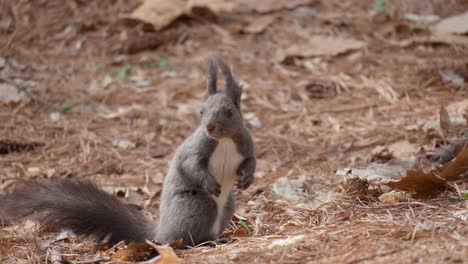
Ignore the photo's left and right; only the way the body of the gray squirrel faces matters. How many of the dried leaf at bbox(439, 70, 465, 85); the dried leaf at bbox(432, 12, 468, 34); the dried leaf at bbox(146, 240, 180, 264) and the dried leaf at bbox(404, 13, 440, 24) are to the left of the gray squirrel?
3

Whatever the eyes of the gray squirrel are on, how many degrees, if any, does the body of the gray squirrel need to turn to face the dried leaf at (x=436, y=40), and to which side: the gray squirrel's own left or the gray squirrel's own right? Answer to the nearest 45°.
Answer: approximately 90° to the gray squirrel's own left

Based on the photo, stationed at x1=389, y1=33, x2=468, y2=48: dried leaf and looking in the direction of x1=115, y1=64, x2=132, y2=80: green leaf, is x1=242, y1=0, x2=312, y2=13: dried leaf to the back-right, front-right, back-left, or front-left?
front-right

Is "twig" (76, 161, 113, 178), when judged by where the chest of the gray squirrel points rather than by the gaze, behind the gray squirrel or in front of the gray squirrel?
behind

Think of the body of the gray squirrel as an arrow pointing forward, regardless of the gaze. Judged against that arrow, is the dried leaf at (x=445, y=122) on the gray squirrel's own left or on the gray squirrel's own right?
on the gray squirrel's own left

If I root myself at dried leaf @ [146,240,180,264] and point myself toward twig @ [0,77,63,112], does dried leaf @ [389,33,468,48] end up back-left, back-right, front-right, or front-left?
front-right

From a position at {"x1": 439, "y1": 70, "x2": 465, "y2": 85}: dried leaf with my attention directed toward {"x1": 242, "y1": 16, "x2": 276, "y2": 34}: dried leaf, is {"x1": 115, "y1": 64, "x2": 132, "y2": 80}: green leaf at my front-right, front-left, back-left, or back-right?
front-left

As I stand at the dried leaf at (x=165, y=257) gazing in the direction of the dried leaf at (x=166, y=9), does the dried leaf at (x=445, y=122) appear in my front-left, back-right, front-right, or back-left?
front-right

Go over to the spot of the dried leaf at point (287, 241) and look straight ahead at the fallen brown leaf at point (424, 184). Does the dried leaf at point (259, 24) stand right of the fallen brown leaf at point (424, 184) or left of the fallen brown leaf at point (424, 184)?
left

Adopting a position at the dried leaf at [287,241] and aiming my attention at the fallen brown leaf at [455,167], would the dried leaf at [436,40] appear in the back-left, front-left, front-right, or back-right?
front-left

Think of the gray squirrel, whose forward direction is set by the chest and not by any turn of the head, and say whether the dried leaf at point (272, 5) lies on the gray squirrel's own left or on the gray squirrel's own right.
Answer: on the gray squirrel's own left

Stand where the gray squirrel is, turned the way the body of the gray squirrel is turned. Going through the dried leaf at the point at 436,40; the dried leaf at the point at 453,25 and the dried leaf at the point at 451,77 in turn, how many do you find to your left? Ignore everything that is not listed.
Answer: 3

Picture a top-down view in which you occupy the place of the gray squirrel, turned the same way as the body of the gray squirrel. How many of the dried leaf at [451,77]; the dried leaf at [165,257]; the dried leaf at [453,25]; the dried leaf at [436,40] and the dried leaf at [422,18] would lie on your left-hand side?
4
